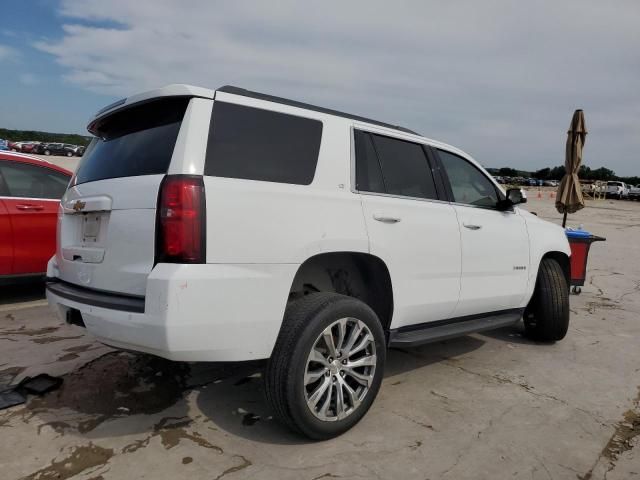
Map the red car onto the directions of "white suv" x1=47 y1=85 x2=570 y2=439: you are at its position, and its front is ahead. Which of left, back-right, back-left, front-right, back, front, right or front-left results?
left

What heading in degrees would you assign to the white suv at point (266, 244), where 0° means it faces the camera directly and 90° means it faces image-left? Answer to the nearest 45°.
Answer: approximately 225°

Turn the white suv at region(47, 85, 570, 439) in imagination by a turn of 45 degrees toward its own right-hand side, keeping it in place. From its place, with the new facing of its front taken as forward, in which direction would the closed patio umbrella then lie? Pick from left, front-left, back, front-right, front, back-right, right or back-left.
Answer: front-left
